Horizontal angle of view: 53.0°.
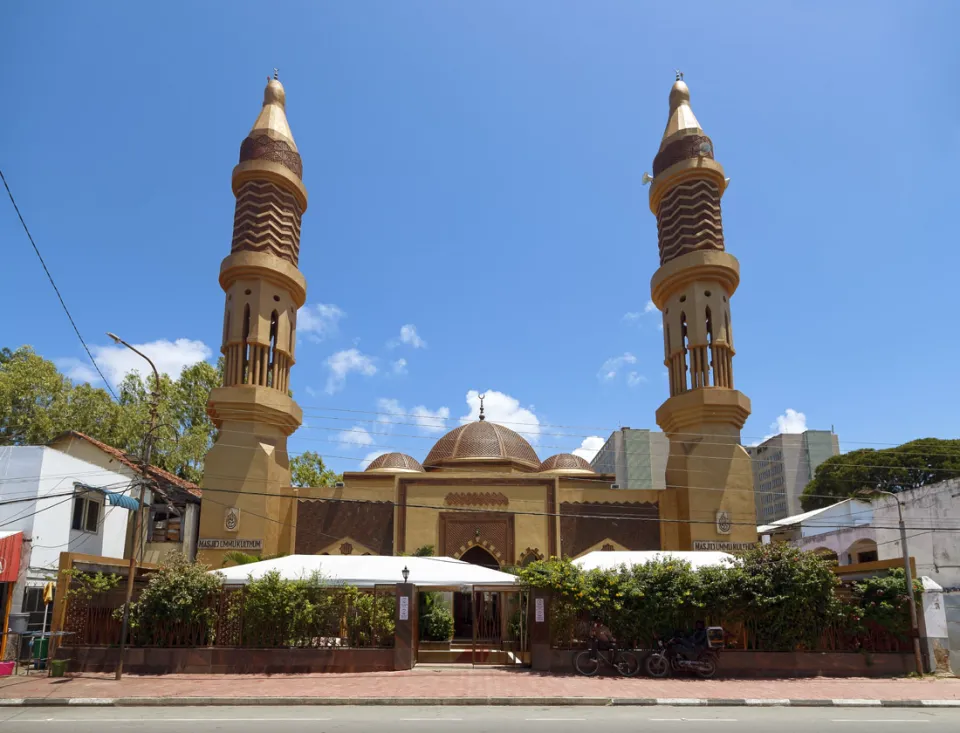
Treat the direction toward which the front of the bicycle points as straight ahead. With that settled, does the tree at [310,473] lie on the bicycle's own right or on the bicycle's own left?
on the bicycle's own right

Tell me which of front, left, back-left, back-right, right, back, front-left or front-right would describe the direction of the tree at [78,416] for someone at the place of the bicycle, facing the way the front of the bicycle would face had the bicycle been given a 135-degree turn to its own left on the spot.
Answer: back

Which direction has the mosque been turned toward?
toward the camera

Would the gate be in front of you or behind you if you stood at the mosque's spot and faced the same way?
in front

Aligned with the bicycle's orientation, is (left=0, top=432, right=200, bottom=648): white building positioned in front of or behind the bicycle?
in front

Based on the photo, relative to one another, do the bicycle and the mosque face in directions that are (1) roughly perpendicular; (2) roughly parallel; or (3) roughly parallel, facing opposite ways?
roughly perpendicular

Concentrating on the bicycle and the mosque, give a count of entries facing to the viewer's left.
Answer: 1

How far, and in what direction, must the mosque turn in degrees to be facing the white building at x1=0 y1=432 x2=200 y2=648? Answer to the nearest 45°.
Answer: approximately 45° to its right

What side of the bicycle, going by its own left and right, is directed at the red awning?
front

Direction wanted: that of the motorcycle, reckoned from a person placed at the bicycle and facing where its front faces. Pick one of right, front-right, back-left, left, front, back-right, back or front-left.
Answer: back

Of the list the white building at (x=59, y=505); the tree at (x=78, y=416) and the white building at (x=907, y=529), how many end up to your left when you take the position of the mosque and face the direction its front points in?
1

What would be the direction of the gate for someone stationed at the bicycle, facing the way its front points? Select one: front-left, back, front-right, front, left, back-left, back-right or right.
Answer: front-right

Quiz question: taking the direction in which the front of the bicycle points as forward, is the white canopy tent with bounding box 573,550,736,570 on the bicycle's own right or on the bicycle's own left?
on the bicycle's own right

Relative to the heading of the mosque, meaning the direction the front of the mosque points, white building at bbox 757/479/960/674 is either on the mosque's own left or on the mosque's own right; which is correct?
on the mosque's own left

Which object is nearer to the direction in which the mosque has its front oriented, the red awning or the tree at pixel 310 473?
the red awning

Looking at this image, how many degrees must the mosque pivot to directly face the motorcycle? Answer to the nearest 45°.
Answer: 0° — it already faces it

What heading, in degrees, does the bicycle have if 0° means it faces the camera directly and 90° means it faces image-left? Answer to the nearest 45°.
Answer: approximately 90°

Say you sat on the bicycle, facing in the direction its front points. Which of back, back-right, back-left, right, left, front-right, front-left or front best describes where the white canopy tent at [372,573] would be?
front
